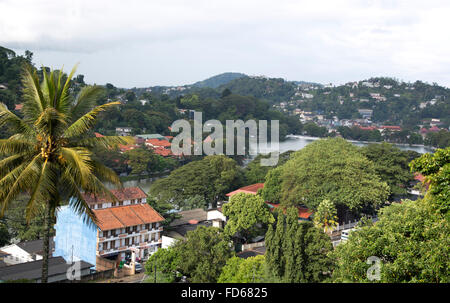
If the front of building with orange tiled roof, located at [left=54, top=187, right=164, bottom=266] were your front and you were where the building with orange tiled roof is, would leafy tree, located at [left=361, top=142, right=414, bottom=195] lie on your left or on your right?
on your left

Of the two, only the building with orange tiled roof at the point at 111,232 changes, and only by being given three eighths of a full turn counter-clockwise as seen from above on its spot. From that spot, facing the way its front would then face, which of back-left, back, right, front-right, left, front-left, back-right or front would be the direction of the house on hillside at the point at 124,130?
front

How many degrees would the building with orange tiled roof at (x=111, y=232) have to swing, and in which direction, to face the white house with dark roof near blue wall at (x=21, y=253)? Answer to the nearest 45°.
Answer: approximately 135° to its right

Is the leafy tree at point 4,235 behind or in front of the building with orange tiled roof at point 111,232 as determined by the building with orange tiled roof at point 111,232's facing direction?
behind

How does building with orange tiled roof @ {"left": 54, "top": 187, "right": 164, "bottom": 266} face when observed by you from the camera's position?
facing the viewer and to the right of the viewer

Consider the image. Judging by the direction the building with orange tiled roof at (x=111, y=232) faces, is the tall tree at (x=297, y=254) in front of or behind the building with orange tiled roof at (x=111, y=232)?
in front

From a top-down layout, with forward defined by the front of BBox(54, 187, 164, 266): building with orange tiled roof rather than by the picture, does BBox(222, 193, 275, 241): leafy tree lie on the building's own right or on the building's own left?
on the building's own left

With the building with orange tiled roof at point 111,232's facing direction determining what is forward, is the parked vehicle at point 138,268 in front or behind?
in front

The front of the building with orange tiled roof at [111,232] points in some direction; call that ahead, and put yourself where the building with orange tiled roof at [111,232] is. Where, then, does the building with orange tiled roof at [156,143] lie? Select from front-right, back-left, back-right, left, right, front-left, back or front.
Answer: back-left

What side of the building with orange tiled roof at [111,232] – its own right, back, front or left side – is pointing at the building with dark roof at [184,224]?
left
